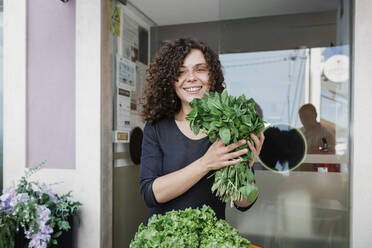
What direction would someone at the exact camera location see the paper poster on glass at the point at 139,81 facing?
facing the viewer and to the right of the viewer

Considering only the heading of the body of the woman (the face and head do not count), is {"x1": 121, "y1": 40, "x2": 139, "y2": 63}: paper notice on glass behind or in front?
behind

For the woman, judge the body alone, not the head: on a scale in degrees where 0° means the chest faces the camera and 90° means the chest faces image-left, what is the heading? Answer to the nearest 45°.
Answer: approximately 315°

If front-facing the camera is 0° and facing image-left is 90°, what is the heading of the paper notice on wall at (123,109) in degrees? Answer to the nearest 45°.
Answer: approximately 315°

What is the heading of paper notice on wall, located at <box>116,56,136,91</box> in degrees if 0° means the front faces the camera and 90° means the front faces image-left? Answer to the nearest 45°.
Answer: approximately 315°

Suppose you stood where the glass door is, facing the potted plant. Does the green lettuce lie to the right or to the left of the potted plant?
left
